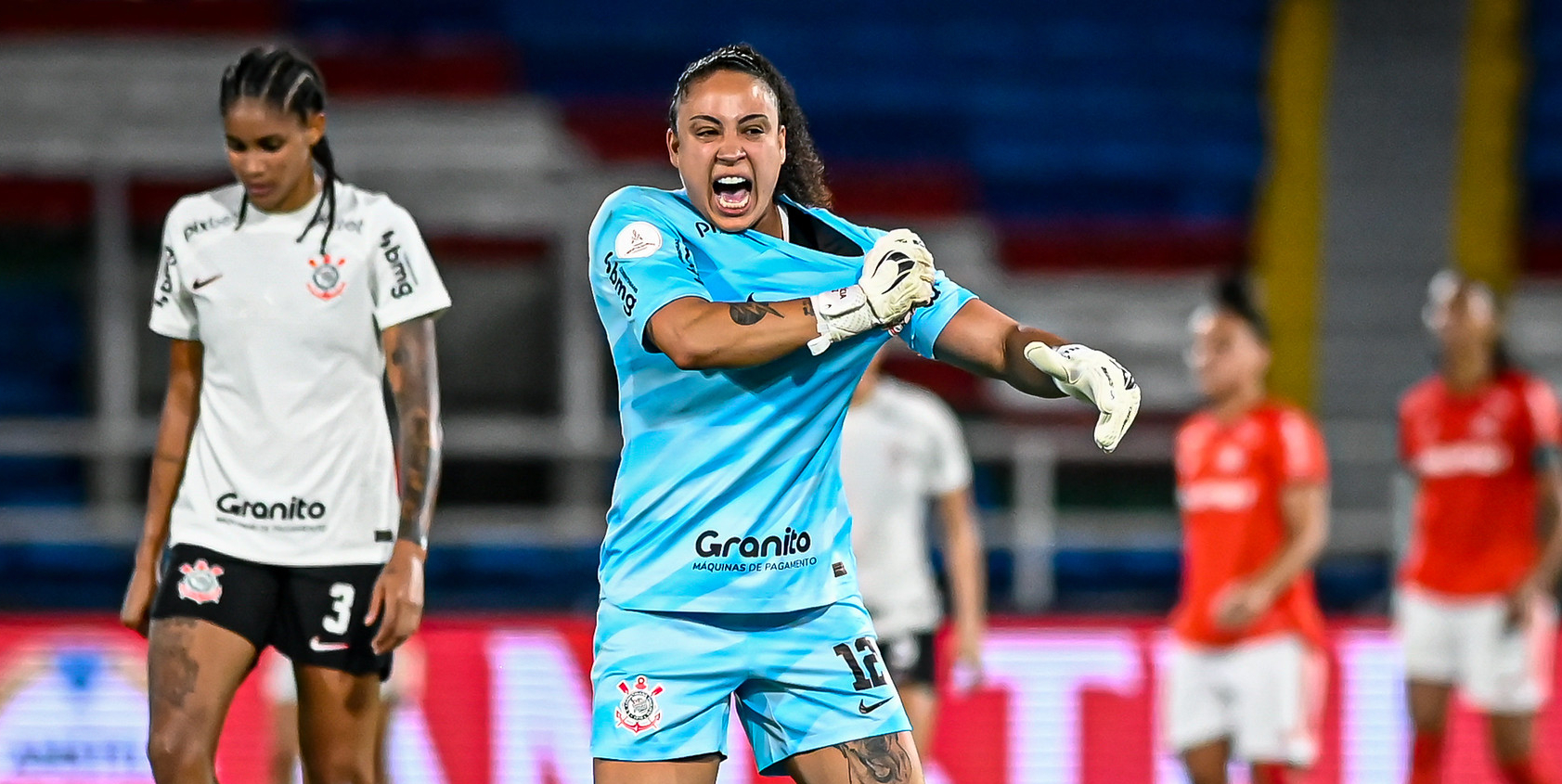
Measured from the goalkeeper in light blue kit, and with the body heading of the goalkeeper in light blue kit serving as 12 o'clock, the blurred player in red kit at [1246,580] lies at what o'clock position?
The blurred player in red kit is roughly at 7 o'clock from the goalkeeper in light blue kit.

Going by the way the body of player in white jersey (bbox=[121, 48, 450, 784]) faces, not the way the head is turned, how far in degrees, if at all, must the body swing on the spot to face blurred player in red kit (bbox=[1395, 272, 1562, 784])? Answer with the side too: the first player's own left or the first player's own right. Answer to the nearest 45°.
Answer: approximately 135° to the first player's own left

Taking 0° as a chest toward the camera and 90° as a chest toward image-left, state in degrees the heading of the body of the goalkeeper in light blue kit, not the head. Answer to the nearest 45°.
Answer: approximately 0°

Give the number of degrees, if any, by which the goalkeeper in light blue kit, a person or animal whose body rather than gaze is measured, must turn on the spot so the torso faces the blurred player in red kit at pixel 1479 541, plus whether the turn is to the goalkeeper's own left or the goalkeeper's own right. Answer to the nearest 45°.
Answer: approximately 135° to the goalkeeper's own left

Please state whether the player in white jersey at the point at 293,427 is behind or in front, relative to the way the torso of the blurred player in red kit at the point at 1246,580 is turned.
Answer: in front

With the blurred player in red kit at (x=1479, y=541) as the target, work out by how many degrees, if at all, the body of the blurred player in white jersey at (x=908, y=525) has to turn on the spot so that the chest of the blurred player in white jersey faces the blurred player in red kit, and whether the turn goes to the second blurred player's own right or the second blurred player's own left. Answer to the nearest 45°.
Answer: approximately 135° to the second blurred player's own left

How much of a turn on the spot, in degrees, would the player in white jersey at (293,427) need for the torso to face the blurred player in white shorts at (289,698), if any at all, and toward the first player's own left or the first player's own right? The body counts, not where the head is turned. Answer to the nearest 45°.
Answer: approximately 180°

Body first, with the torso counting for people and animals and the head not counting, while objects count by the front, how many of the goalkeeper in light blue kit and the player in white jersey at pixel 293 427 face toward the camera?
2
